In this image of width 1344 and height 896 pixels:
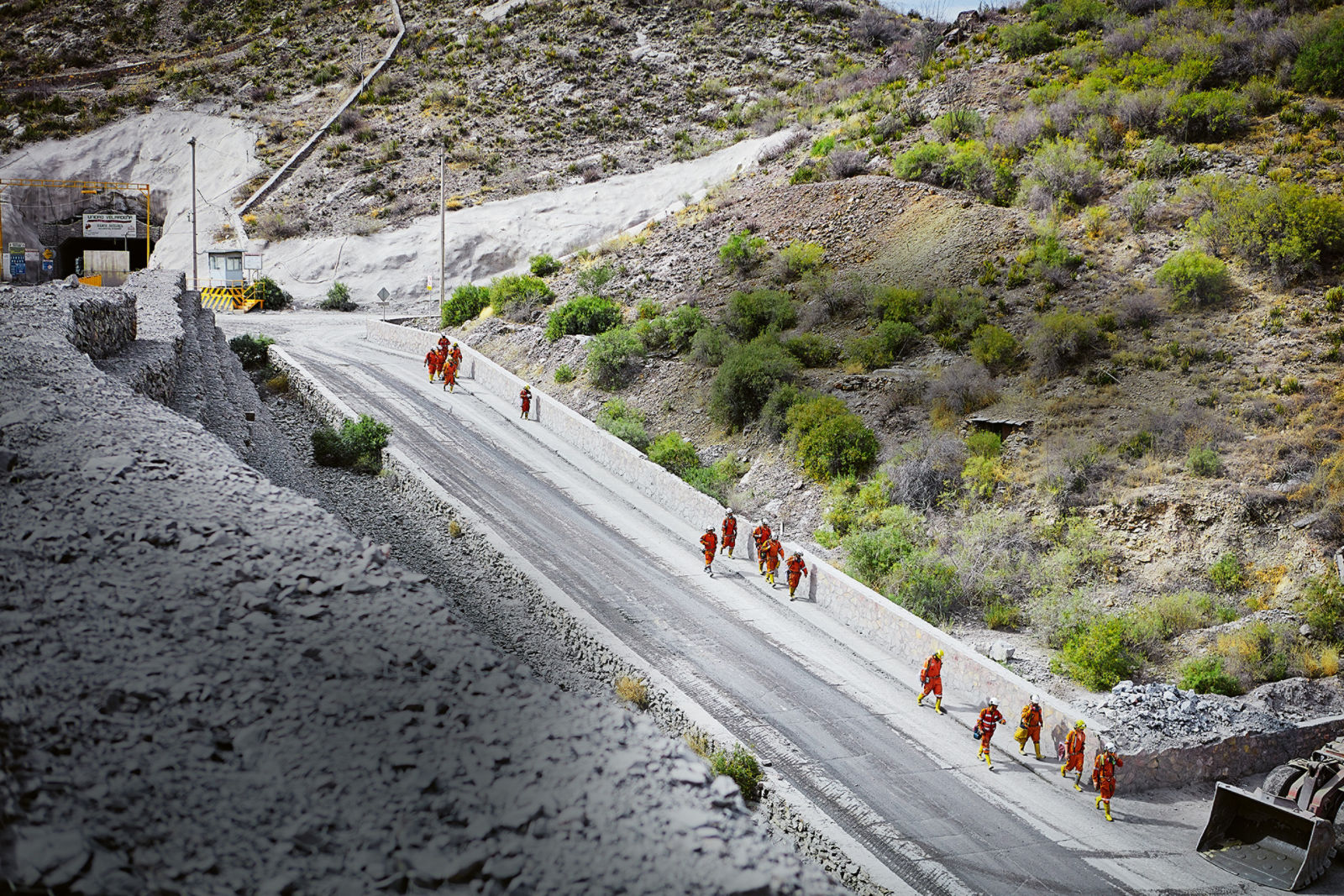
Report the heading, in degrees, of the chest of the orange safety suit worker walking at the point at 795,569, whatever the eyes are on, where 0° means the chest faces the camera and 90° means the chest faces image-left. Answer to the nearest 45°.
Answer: approximately 315°

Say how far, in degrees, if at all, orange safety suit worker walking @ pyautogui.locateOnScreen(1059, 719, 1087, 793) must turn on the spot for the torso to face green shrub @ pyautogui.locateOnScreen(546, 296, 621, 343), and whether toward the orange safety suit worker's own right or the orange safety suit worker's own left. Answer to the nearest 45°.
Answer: approximately 180°

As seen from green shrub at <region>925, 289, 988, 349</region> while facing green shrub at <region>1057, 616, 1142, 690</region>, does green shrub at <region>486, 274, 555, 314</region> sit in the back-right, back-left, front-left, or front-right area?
back-right

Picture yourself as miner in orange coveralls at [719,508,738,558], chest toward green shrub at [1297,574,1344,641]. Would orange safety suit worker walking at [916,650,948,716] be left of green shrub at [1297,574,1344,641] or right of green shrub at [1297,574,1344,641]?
right

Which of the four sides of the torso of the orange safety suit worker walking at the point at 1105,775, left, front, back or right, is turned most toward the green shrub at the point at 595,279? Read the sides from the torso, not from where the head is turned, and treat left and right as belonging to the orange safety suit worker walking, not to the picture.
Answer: back

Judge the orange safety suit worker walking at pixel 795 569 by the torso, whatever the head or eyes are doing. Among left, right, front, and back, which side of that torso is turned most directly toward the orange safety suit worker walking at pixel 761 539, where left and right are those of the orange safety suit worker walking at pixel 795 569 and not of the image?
back

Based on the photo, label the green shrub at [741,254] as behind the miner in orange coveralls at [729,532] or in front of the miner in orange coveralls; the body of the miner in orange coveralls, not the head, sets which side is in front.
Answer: behind

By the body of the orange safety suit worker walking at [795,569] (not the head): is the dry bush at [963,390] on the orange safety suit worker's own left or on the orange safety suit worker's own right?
on the orange safety suit worker's own left

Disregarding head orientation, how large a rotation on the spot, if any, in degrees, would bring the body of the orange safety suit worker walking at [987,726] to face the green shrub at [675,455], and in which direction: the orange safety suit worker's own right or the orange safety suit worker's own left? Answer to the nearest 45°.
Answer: approximately 180°

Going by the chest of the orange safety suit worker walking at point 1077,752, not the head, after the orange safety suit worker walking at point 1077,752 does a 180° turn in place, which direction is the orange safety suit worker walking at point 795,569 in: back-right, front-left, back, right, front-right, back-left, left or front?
front

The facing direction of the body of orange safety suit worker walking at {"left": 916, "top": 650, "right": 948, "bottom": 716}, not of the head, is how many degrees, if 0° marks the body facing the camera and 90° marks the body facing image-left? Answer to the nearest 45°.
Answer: approximately 315°

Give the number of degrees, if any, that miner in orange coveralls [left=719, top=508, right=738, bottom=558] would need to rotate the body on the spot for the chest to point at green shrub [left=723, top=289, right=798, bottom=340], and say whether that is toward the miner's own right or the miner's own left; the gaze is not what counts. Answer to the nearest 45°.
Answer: approximately 135° to the miner's own left

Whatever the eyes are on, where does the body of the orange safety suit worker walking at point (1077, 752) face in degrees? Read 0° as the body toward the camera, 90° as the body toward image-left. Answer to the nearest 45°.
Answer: approximately 315°
